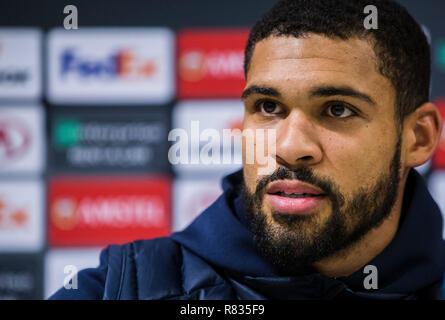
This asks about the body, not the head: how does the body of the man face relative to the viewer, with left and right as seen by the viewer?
facing the viewer and to the left of the viewer

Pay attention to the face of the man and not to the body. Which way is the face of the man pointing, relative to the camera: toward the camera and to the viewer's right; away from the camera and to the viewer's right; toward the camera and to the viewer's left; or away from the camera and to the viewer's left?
toward the camera and to the viewer's left
